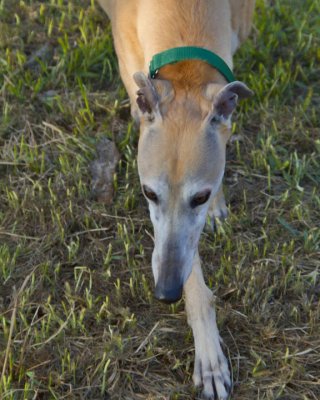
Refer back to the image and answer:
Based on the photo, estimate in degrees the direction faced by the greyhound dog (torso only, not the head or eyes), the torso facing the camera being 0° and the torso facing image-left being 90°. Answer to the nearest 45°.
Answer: approximately 0°

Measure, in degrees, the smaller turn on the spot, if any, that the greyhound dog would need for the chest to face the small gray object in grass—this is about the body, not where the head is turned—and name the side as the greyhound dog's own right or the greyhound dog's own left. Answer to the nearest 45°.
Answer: approximately 135° to the greyhound dog's own right
